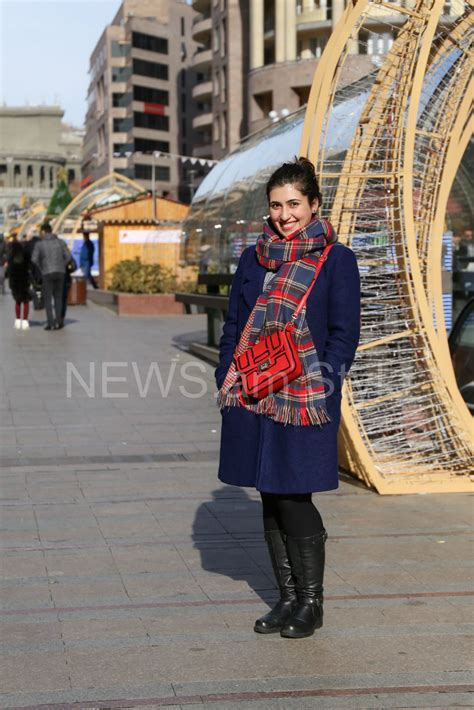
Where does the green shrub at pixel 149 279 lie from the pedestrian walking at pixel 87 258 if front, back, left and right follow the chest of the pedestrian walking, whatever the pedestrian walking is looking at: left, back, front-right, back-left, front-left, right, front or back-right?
left

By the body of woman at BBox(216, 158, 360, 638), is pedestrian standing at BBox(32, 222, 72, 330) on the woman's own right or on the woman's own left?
on the woman's own right

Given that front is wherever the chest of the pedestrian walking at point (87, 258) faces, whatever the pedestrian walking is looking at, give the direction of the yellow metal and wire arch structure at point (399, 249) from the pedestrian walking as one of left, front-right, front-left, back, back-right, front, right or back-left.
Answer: left

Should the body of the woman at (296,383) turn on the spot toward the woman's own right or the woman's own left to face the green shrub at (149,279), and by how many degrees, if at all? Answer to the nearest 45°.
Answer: approximately 135° to the woman's own right

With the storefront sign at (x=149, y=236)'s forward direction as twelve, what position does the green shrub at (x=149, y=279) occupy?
The green shrub is roughly at 12 o'clock from the storefront sign.
